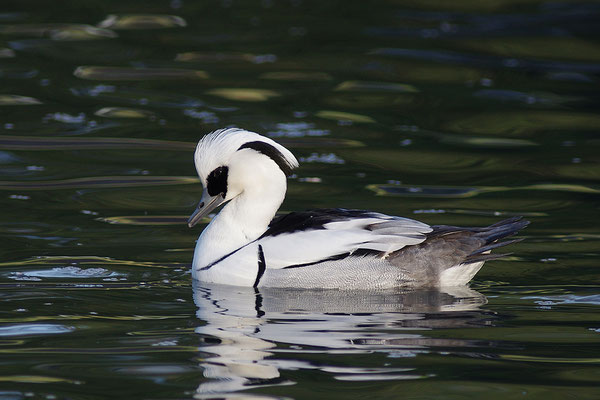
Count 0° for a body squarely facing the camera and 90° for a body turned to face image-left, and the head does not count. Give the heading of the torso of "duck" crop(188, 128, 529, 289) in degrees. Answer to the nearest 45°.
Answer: approximately 90°
